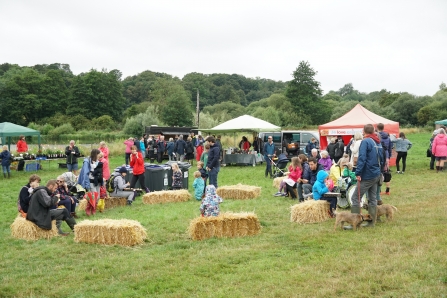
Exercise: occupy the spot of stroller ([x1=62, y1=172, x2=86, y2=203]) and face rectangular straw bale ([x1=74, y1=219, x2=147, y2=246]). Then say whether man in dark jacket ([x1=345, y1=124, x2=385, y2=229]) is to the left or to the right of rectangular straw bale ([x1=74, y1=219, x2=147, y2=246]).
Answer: left

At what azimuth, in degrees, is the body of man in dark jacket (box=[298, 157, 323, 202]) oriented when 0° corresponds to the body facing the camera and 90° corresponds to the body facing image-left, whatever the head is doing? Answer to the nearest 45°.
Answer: approximately 45°

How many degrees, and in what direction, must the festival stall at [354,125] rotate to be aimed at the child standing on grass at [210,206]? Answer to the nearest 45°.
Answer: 0° — it already faces them

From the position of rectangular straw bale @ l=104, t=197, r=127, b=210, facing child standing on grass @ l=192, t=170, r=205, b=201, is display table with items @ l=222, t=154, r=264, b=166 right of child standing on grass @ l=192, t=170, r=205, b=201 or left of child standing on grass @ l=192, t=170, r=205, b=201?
left

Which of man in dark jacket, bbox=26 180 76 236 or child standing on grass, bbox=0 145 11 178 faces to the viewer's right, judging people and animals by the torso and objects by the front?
the man in dark jacket

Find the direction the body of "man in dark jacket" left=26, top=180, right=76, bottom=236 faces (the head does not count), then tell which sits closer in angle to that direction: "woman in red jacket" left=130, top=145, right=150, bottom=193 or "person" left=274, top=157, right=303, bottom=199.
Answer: the person
